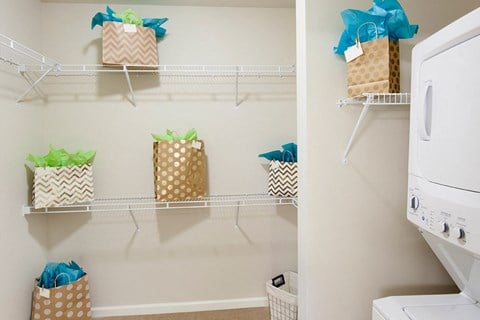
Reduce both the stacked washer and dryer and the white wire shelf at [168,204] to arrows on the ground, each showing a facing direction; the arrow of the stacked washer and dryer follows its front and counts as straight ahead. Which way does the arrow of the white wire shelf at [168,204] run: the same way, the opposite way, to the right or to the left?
to the left

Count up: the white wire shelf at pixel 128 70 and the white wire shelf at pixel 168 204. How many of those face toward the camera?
2

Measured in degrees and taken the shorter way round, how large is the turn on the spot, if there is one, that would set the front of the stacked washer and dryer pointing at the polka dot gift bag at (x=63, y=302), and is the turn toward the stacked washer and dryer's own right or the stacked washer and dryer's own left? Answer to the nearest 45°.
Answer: approximately 45° to the stacked washer and dryer's own right

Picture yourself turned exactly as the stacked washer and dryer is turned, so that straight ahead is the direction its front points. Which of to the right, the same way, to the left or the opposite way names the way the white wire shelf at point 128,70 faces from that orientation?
to the left

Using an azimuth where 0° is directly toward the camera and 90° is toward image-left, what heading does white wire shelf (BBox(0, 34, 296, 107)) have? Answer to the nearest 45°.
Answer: approximately 0°
